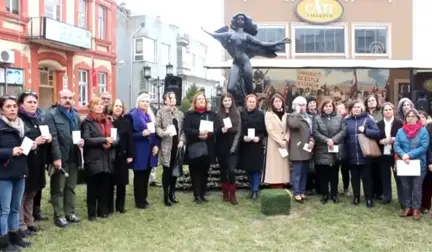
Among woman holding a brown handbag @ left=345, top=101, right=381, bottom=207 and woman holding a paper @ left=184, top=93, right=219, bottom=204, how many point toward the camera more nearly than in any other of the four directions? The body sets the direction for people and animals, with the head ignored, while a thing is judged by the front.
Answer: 2

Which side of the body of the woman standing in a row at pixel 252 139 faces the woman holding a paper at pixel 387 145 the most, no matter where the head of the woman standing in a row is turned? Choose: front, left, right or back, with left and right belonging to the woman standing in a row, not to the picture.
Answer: left

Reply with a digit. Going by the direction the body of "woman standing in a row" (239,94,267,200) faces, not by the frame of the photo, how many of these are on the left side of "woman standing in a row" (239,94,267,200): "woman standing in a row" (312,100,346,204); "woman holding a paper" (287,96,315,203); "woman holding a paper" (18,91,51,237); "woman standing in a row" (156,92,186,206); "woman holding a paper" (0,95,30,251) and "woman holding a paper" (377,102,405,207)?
3

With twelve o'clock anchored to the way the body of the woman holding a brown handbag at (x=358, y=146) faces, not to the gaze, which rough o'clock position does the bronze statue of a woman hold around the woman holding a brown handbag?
The bronze statue of a woman is roughly at 4 o'clock from the woman holding a brown handbag.

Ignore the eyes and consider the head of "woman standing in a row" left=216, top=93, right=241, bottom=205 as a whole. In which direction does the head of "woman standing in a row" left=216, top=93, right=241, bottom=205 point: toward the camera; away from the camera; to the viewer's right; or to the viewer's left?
toward the camera

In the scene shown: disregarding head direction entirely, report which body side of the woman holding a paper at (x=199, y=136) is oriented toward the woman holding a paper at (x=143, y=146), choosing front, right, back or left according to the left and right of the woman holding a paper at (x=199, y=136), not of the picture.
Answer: right

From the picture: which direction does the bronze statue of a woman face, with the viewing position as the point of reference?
facing the viewer

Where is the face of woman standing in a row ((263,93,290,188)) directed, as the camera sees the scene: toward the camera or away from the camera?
toward the camera

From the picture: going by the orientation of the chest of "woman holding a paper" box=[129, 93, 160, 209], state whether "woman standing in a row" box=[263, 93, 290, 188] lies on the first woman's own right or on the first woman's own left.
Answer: on the first woman's own left

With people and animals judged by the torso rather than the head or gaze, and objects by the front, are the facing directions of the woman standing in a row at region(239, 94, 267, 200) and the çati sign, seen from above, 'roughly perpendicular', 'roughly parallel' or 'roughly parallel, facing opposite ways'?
roughly parallel

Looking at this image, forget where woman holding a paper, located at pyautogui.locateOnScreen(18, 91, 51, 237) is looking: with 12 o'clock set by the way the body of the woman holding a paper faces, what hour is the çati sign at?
The çati sign is roughly at 9 o'clock from the woman holding a paper.

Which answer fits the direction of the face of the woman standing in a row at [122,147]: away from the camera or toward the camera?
toward the camera

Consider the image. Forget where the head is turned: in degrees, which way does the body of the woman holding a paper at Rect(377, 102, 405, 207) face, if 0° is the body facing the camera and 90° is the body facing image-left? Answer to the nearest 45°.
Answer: approximately 0°

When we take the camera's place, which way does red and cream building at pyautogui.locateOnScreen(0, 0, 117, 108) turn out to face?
facing the viewer and to the right of the viewer

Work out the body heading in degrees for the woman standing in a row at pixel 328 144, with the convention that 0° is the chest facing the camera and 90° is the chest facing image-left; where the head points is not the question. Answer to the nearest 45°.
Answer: approximately 0°

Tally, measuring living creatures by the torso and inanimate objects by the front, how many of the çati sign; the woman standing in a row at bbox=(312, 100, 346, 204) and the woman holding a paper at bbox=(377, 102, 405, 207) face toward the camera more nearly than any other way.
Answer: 3
